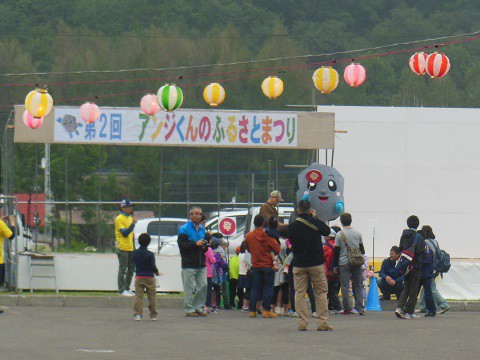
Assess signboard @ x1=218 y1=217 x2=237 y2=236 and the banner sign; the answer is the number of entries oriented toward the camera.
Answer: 2

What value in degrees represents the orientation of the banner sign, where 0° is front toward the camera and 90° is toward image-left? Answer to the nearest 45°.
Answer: approximately 0°

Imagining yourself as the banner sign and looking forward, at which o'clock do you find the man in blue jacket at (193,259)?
The man in blue jacket is roughly at 12 o'clock from the banner sign.

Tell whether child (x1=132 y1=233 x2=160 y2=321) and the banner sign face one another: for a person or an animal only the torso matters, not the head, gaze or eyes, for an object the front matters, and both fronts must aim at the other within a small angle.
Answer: yes

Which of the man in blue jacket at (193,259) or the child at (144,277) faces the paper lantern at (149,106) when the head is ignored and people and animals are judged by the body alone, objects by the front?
the child

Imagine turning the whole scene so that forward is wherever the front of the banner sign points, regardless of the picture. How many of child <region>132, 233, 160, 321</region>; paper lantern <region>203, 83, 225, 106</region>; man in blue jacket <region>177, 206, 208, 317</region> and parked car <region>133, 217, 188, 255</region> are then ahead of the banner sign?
3

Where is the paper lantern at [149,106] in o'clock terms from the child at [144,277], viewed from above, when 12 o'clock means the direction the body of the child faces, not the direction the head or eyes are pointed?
The paper lantern is roughly at 12 o'clock from the child.

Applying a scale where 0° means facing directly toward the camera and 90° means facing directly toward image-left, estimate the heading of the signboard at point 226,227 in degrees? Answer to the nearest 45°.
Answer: approximately 0°

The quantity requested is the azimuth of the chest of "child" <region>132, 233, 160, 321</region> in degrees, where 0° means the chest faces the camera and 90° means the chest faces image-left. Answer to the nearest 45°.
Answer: approximately 180°
